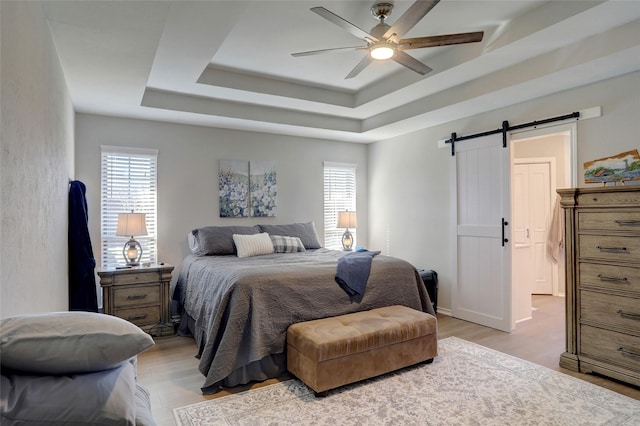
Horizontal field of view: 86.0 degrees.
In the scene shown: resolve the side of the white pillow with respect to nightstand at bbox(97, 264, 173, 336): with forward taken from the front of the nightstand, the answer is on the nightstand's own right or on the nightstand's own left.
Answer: on the nightstand's own left

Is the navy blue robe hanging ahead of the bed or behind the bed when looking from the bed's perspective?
behind

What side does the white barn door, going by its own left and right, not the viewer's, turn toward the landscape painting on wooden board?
left

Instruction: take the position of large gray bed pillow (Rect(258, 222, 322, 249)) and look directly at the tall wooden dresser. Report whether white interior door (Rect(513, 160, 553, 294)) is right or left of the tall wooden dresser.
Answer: left

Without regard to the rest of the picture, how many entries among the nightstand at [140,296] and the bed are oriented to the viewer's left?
0

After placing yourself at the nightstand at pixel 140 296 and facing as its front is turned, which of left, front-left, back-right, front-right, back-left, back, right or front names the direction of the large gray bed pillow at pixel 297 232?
left

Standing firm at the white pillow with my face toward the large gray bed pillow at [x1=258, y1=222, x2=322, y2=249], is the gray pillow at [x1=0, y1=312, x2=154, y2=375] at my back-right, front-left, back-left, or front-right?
back-right

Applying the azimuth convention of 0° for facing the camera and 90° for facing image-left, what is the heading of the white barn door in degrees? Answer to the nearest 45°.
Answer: approximately 45°

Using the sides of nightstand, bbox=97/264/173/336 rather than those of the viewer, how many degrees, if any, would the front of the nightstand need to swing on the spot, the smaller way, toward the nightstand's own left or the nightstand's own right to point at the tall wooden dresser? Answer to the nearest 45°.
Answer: approximately 45° to the nightstand's own left

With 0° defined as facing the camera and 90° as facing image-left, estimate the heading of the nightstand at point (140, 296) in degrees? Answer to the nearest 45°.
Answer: approximately 0°

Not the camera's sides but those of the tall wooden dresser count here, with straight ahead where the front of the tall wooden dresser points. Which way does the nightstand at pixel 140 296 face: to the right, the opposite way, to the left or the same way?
to the left
